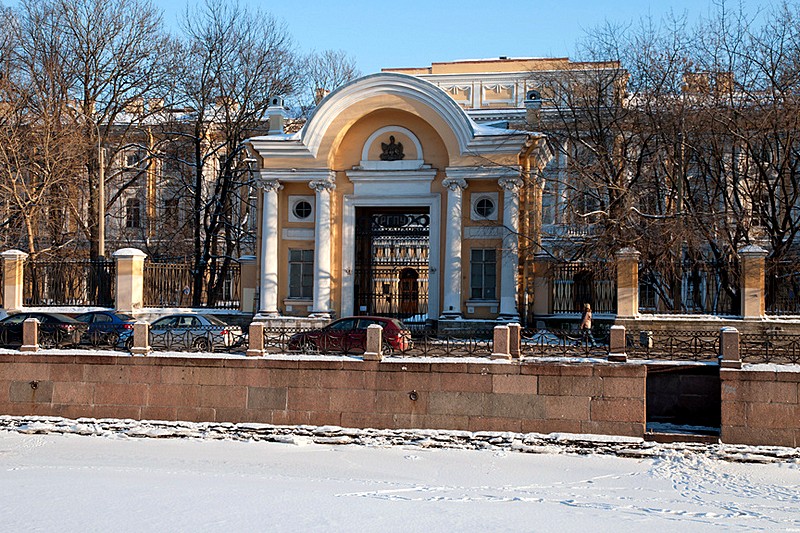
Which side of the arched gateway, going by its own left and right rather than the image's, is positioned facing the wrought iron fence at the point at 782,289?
left

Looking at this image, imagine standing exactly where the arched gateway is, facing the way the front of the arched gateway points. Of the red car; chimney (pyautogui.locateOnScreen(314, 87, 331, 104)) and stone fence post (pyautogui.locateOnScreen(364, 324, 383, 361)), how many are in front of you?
2

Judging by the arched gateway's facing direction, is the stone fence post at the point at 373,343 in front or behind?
in front

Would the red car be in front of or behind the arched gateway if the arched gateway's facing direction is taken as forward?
in front

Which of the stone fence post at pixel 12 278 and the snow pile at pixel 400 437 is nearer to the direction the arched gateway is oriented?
the snow pile

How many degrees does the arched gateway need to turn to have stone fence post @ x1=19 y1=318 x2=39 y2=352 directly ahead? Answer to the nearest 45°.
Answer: approximately 45° to its right

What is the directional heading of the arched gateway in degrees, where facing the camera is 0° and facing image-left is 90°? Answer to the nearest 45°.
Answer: approximately 0°

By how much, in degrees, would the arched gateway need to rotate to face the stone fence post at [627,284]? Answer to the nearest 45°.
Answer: approximately 45° to its left

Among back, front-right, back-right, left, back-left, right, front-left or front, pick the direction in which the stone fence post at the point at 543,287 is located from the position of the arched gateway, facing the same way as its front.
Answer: left

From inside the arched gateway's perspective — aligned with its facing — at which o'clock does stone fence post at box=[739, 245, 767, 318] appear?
The stone fence post is roughly at 10 o'clock from the arched gateway.

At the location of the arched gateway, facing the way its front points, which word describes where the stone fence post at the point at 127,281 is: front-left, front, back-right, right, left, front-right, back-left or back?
right

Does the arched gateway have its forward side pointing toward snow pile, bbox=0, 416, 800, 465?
yes
